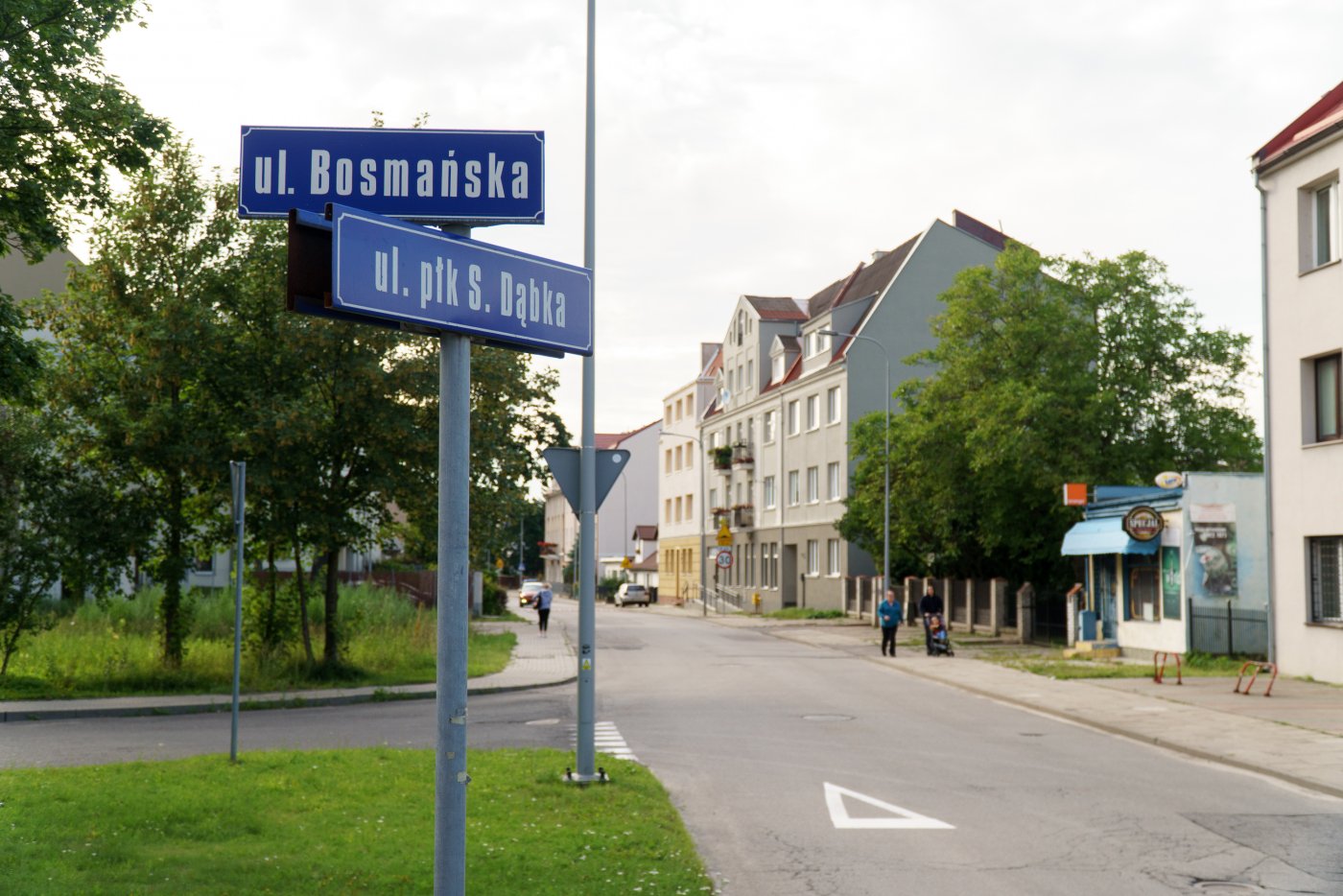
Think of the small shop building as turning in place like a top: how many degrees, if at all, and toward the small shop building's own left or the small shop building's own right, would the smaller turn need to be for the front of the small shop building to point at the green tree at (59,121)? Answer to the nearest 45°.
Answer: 0° — it already faces it

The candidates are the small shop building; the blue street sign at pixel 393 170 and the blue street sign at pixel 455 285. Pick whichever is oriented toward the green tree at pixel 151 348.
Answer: the small shop building

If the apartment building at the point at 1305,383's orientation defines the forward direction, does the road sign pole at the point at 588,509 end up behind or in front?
in front

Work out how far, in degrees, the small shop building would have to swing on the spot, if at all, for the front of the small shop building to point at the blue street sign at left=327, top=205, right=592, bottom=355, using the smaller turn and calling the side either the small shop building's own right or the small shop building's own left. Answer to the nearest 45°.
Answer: approximately 45° to the small shop building's own left

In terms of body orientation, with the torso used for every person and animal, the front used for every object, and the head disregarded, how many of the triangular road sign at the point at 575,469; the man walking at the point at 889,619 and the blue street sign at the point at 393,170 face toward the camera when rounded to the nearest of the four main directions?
2

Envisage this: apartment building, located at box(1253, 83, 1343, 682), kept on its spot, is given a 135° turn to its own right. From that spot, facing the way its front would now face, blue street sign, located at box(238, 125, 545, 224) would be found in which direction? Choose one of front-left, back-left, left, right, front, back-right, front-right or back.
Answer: back

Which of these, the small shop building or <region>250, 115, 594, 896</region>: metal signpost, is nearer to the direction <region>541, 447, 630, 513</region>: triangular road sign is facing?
the small shop building

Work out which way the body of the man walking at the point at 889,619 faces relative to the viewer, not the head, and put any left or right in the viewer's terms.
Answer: facing the viewer

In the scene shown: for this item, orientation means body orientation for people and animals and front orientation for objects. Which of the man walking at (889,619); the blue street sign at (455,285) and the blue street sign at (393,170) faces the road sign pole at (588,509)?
the man walking

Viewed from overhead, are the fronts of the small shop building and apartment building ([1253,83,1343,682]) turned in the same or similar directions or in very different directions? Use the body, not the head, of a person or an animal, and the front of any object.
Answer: same or similar directions

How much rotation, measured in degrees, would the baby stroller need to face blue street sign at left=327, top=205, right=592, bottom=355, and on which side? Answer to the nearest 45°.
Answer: approximately 45° to its right

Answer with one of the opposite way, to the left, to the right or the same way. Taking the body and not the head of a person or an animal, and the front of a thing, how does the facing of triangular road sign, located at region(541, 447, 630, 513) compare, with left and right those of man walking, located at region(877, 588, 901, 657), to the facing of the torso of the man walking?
the opposite way

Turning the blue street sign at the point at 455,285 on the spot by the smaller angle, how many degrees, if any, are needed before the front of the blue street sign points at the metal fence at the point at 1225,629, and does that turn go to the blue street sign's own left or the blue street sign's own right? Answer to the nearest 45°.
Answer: approximately 90° to the blue street sign's own left

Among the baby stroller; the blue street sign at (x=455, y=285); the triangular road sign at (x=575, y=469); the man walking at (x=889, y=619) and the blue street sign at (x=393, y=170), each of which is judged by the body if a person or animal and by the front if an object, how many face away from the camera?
1

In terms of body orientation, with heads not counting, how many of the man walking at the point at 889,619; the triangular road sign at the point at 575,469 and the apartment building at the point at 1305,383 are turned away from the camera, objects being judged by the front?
1

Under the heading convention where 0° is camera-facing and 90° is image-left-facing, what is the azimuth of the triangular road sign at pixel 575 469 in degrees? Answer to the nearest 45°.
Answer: approximately 180°

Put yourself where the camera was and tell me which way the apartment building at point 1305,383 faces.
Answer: facing the viewer and to the left of the viewer

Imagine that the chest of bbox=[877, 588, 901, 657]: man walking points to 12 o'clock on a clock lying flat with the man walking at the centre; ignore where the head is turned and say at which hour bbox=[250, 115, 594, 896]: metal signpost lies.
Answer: The metal signpost is roughly at 12 o'clock from the man walking.
